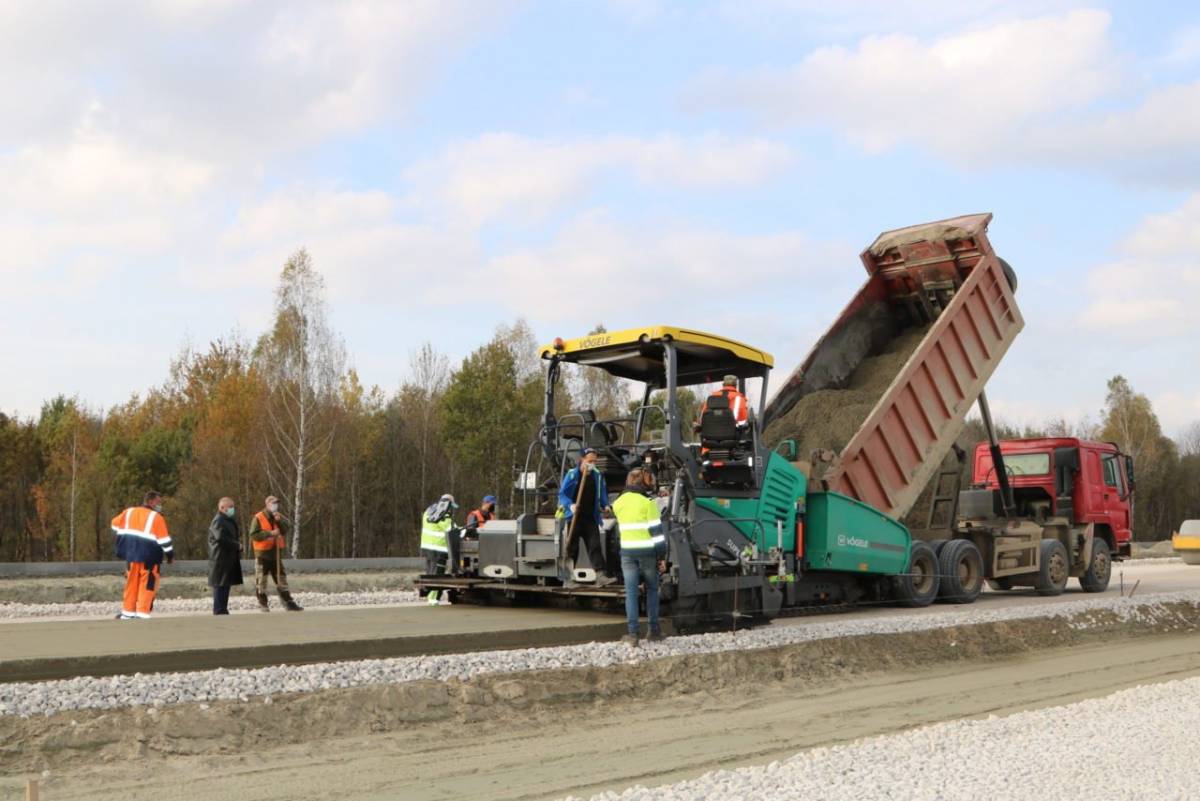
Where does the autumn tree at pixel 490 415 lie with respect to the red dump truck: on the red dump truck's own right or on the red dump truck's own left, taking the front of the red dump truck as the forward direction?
on the red dump truck's own left

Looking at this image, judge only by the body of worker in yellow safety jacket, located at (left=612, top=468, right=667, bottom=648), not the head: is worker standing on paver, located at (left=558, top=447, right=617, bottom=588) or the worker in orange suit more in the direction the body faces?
the worker standing on paver

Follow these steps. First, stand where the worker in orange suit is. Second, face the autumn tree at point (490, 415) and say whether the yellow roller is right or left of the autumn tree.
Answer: right

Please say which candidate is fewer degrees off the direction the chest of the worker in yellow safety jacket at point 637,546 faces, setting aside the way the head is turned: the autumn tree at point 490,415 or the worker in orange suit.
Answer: the autumn tree

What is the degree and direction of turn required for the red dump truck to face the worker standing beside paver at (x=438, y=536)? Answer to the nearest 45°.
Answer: approximately 180°

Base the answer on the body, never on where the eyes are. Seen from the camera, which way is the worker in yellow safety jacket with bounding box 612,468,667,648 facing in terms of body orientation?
away from the camera

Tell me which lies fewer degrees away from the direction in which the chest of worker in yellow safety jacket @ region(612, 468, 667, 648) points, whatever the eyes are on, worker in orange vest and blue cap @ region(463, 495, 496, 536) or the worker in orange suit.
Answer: the worker in orange vest and blue cap

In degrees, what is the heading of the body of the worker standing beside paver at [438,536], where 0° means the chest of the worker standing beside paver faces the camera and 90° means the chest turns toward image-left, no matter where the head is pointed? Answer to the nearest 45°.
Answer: approximately 225°

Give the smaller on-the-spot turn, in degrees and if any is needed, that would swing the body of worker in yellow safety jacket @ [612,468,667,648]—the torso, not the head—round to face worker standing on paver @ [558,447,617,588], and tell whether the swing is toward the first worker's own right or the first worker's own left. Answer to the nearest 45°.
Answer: approximately 45° to the first worker's own left

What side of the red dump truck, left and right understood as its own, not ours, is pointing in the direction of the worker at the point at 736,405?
back
